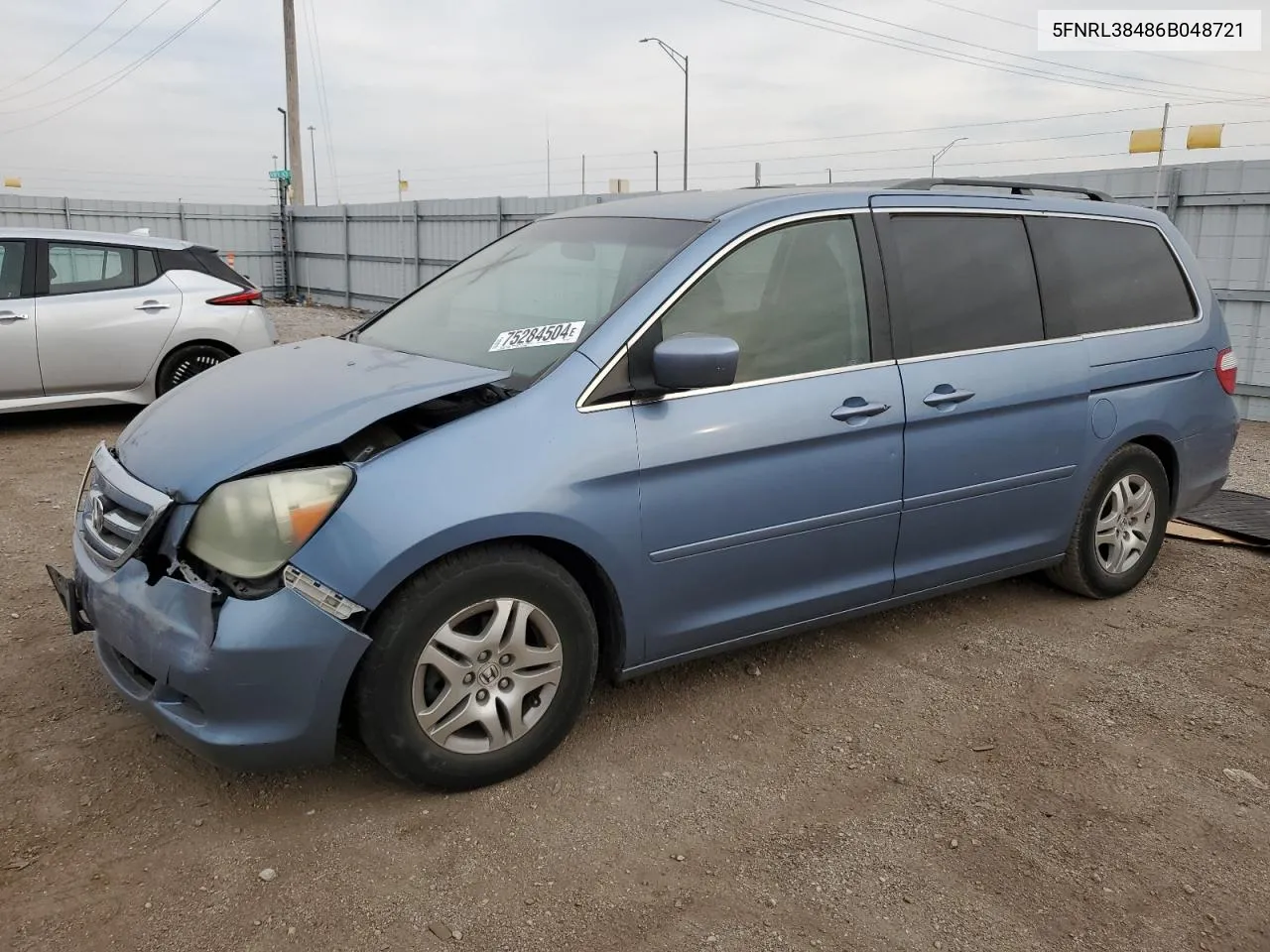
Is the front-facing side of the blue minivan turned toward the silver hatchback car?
no

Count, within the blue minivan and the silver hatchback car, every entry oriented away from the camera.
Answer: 0

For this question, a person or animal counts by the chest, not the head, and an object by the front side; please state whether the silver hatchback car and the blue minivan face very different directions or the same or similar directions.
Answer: same or similar directions

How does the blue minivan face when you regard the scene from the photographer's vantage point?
facing the viewer and to the left of the viewer

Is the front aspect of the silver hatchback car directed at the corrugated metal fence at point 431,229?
no

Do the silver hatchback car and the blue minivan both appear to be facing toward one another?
no

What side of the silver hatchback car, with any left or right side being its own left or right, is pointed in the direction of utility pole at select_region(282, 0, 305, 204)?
right

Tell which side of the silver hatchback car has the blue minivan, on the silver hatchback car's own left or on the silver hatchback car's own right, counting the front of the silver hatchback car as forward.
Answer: on the silver hatchback car's own left

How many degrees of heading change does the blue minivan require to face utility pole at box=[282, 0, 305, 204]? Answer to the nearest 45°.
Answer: approximately 135° to its right

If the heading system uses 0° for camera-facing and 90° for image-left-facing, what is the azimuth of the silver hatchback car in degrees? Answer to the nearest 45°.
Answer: approximately 90°
